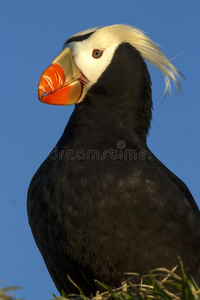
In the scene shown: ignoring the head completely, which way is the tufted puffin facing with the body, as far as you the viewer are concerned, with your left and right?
facing the viewer and to the left of the viewer
